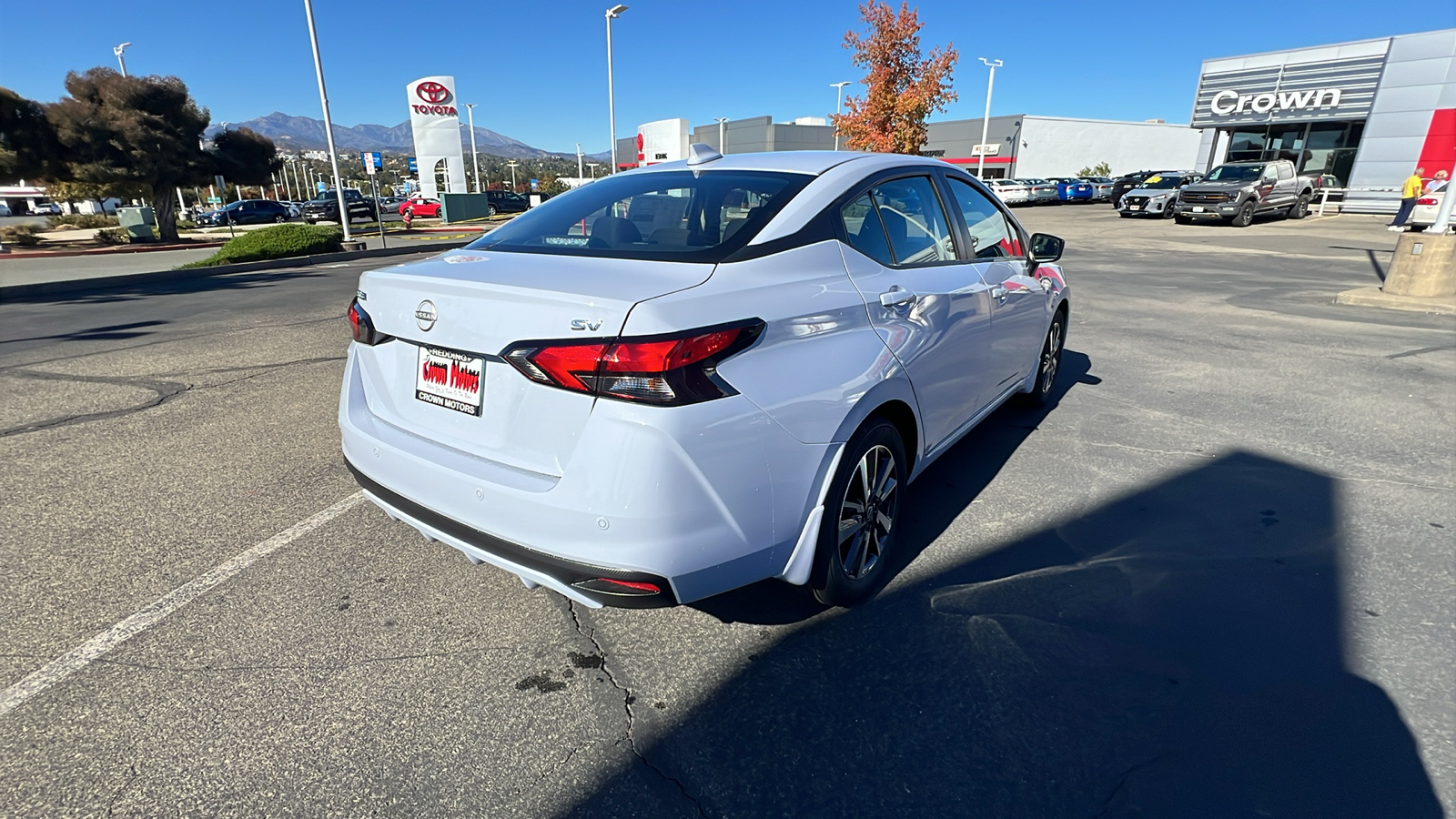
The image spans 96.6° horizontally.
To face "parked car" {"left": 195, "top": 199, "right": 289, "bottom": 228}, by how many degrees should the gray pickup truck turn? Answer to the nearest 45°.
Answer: approximately 45° to its right

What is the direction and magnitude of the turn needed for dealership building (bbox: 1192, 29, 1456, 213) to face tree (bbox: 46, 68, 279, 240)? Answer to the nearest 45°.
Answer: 0° — it already faces it

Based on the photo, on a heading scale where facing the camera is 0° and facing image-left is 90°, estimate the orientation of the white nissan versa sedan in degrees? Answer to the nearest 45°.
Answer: approximately 225°

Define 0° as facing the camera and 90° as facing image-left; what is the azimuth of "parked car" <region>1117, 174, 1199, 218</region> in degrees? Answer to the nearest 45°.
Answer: approximately 45°

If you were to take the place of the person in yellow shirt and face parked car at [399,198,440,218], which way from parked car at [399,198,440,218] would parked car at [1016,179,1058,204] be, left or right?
right

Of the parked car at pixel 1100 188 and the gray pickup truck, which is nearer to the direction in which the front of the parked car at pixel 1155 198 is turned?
the gray pickup truck

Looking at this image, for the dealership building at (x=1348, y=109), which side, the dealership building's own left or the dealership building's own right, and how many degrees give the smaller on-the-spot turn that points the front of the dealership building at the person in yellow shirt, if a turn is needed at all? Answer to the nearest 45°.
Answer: approximately 45° to the dealership building's own left

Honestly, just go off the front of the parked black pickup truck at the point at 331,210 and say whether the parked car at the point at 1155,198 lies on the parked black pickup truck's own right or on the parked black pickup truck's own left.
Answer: on the parked black pickup truck's own left

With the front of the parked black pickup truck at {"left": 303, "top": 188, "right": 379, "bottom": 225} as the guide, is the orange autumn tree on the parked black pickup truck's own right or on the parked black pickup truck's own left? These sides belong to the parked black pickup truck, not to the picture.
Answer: on the parked black pickup truck's own left
